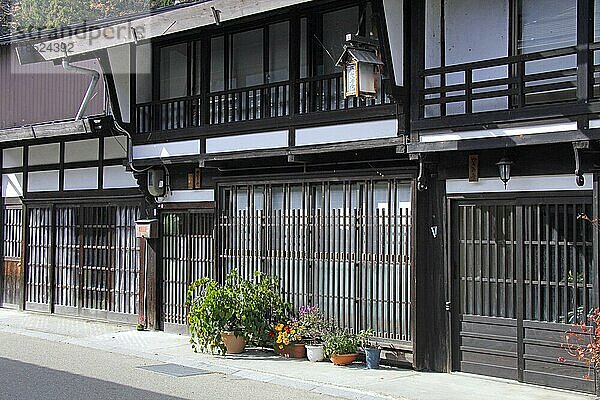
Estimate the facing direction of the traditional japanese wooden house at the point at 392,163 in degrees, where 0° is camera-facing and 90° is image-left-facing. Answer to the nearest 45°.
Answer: approximately 45°

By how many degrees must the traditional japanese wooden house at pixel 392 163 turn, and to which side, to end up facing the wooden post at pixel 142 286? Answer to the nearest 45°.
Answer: approximately 90° to its right
